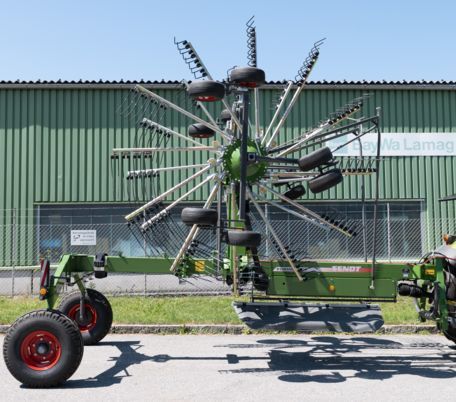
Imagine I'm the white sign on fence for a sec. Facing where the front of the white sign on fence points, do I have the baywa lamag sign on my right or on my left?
on my left

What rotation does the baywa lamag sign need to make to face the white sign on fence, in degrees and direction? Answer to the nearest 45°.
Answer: approximately 45° to its right

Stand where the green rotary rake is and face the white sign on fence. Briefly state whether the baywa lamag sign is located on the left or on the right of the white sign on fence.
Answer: right

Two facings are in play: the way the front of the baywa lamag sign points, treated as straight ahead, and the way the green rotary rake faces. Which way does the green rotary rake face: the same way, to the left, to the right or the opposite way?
to the left

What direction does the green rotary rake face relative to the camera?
to the viewer's right

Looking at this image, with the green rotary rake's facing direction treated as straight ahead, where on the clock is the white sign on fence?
The white sign on fence is roughly at 8 o'clock from the green rotary rake.

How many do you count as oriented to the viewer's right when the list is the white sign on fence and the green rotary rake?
1

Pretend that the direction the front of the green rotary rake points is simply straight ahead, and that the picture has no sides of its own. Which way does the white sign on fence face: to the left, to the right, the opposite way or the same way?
to the right

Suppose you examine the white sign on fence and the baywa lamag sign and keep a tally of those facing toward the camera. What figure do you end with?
2

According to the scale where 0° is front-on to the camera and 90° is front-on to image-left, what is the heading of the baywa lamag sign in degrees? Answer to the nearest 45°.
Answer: approximately 0°

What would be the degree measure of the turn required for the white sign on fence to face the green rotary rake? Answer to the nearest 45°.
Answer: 0° — it already faces it
